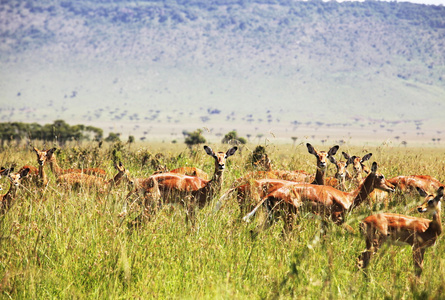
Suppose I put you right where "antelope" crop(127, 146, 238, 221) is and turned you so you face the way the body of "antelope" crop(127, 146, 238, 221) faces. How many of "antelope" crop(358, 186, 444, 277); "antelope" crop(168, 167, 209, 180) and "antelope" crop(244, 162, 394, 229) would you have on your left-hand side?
1

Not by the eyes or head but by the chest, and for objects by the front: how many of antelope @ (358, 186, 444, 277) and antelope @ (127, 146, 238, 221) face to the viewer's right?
2

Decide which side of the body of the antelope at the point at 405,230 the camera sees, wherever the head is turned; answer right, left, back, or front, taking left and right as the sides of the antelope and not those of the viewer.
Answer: right

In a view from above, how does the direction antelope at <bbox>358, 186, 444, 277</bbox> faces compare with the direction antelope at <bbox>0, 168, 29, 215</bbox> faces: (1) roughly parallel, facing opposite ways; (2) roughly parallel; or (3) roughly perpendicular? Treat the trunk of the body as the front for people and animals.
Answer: roughly parallel

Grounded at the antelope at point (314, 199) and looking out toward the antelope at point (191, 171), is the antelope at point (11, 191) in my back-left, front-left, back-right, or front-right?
front-left

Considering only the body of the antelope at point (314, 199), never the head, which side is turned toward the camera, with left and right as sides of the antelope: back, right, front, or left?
right

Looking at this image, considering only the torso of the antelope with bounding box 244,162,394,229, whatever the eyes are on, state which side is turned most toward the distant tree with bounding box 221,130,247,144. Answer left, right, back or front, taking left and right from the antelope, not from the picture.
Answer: left

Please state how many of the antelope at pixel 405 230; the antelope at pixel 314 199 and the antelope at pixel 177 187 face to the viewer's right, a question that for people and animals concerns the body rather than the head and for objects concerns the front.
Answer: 3

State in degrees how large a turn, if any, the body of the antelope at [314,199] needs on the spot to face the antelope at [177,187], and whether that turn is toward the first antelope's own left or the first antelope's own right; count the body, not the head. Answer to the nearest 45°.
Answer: approximately 180°

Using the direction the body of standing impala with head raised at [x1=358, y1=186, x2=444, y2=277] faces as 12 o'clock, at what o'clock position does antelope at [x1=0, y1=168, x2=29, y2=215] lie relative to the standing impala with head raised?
The antelope is roughly at 6 o'clock from the standing impala with head raised.

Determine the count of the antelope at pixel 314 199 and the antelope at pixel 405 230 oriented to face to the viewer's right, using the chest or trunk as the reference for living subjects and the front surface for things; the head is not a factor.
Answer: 2

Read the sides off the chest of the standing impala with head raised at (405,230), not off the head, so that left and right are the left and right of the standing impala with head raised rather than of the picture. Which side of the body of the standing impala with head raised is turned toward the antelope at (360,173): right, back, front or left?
left

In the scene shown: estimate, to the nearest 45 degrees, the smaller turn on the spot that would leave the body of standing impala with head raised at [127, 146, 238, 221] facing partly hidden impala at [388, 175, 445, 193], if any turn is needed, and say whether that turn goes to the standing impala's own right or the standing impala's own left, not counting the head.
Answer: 0° — it already faces it

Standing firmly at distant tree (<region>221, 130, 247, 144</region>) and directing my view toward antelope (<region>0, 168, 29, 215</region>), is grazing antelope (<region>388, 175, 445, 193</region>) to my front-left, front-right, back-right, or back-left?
front-left

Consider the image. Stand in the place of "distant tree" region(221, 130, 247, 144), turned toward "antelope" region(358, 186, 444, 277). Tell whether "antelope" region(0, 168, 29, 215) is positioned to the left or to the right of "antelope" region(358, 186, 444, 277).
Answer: right

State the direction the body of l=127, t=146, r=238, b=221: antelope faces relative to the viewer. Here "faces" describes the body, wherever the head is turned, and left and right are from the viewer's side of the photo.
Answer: facing to the right of the viewer

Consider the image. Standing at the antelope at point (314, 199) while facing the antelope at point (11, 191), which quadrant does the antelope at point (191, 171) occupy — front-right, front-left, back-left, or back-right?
front-right
